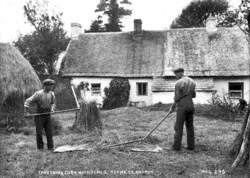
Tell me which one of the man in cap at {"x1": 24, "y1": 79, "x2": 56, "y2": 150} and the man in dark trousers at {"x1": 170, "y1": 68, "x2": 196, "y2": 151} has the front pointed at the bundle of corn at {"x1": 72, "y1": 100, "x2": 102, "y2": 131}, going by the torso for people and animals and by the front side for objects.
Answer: the man in dark trousers

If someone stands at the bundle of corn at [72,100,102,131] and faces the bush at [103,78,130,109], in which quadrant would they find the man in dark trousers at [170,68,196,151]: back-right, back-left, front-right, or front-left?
back-right

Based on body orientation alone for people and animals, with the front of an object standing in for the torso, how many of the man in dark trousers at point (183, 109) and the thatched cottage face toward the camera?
1

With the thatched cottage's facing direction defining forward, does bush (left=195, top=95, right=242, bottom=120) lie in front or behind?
in front

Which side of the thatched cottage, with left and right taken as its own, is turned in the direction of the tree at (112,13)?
back

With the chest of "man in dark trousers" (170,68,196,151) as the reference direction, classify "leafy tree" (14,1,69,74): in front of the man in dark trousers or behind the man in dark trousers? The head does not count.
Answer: in front

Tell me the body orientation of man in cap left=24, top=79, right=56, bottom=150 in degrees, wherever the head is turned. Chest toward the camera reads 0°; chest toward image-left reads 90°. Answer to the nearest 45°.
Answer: approximately 315°

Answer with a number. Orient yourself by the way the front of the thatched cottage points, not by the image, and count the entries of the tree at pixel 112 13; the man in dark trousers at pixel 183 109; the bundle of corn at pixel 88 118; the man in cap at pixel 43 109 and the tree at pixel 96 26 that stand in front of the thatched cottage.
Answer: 3

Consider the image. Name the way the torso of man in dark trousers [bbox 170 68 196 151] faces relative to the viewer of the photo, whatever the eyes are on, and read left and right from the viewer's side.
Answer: facing away from the viewer and to the left of the viewer

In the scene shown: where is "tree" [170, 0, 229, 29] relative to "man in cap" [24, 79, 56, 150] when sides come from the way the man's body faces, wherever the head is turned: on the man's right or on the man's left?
on the man's left

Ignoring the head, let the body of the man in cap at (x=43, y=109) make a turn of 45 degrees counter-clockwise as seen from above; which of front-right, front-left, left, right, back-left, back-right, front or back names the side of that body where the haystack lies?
left

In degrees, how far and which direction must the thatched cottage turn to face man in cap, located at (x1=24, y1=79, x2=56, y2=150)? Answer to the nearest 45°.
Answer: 0° — it already faces them
